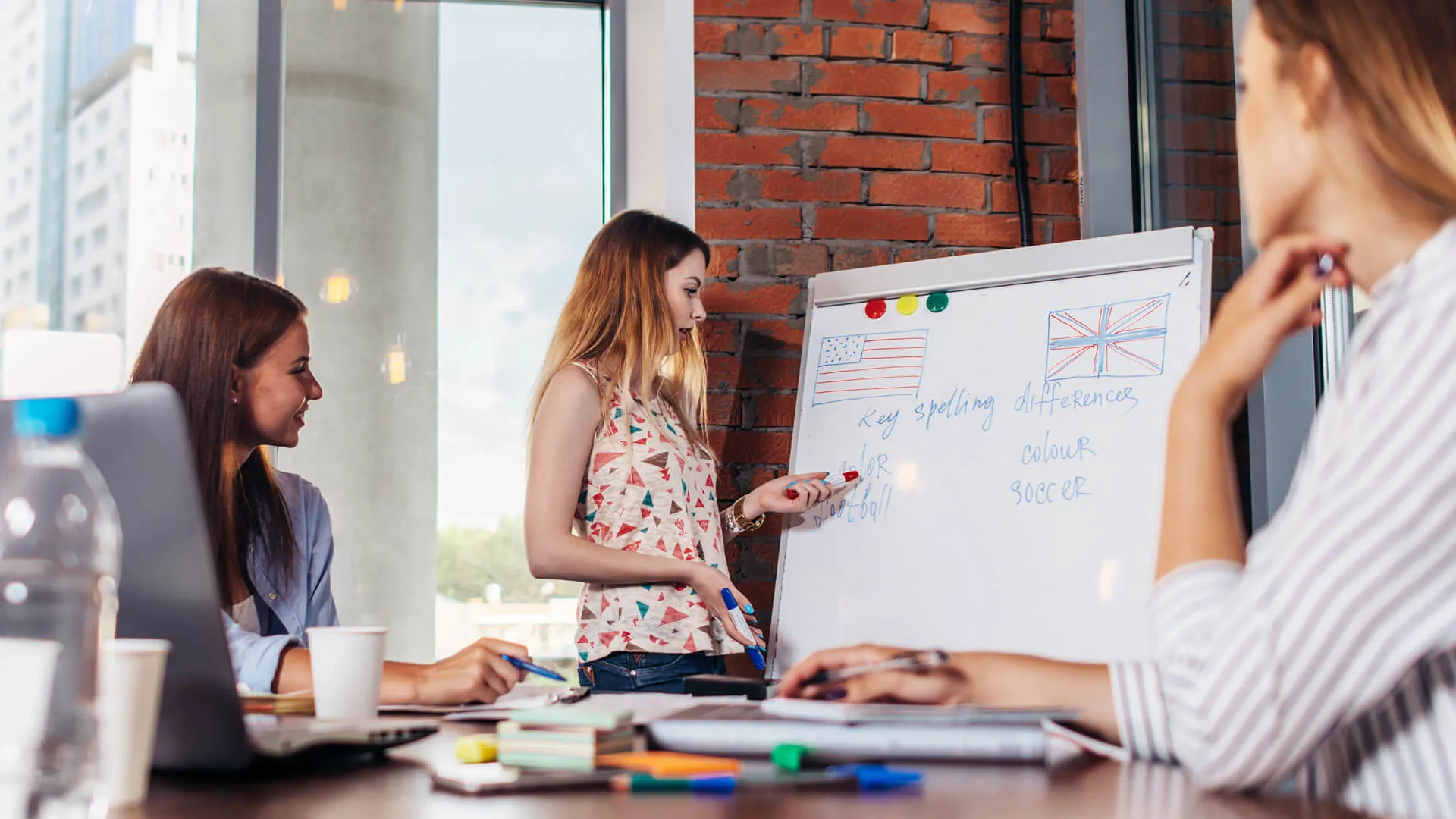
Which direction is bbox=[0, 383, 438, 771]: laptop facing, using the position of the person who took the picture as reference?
facing away from the viewer and to the right of the viewer

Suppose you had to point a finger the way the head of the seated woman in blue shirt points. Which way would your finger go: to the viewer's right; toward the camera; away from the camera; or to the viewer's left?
to the viewer's right

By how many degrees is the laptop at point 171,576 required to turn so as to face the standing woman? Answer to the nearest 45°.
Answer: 0° — it already faces them

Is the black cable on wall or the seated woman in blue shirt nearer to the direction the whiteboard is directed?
the seated woman in blue shirt

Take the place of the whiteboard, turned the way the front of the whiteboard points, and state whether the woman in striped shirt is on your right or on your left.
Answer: on your left

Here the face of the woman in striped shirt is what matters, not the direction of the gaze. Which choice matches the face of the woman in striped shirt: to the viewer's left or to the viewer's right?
to the viewer's left

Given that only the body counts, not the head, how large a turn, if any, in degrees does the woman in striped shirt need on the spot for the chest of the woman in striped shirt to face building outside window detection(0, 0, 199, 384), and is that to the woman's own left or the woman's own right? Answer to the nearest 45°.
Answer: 0° — they already face it

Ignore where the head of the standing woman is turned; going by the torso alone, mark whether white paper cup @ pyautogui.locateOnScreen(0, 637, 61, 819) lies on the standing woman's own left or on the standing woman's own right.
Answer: on the standing woman's own right

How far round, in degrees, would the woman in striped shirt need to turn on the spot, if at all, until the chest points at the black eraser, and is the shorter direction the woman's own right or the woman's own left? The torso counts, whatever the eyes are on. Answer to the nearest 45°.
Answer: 0° — they already face it

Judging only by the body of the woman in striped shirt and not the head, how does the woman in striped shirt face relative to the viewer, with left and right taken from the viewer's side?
facing away from the viewer and to the left of the viewer
